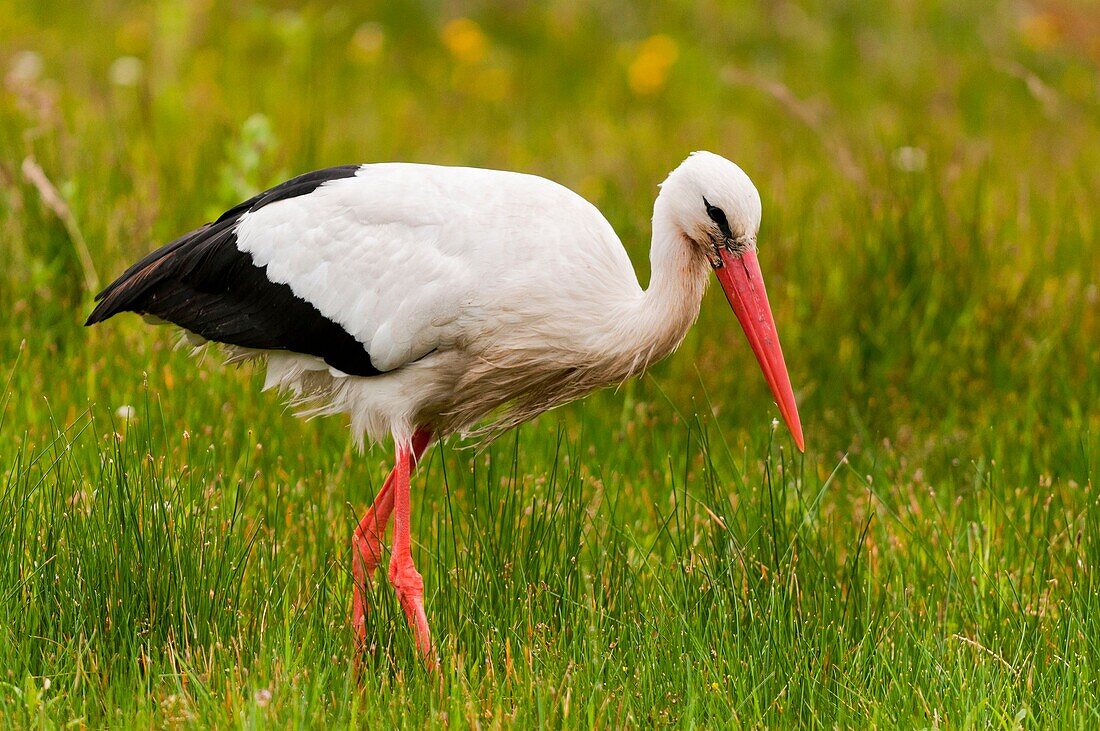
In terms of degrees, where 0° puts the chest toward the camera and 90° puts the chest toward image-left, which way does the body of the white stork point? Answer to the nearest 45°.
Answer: approximately 270°

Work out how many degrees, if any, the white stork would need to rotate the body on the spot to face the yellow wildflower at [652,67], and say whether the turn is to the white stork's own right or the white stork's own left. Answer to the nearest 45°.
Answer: approximately 90° to the white stork's own left

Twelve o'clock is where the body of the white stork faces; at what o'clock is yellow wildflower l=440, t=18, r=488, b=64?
The yellow wildflower is roughly at 9 o'clock from the white stork.
